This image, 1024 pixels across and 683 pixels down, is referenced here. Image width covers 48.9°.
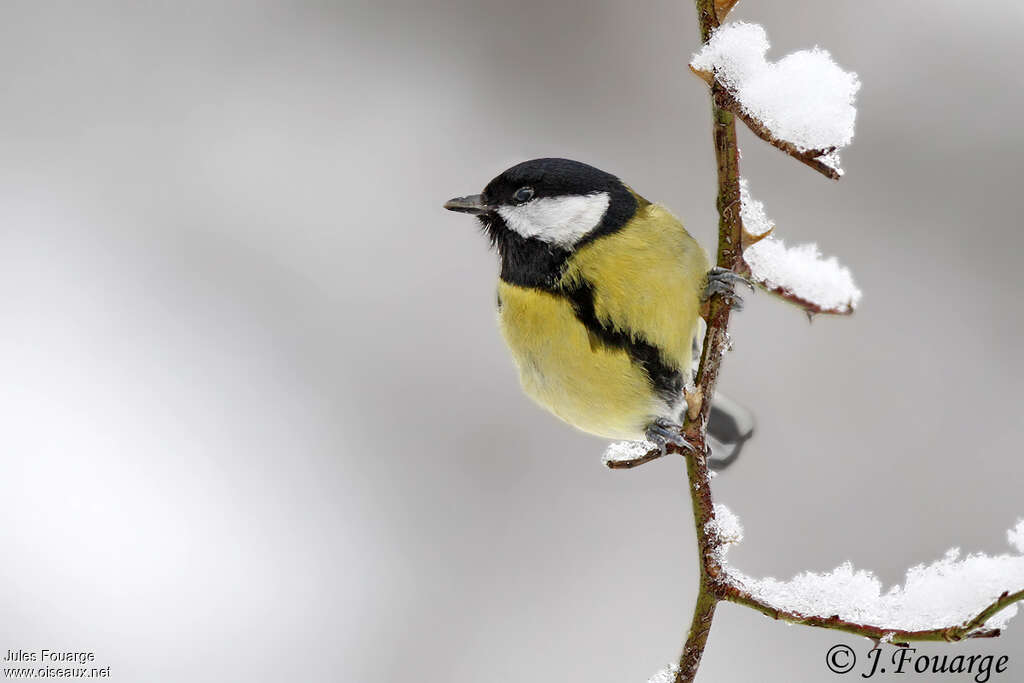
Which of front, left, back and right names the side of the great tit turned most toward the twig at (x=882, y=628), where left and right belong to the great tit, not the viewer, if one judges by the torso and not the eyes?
left

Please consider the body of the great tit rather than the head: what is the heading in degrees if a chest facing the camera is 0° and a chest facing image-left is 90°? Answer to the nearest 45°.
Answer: approximately 45°
